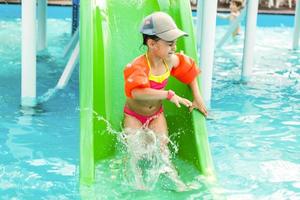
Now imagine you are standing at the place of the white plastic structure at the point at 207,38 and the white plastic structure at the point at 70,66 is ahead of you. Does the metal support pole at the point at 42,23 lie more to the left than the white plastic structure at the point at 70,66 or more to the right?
right

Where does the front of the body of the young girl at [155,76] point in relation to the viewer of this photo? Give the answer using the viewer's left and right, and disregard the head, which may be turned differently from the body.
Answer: facing the viewer and to the right of the viewer

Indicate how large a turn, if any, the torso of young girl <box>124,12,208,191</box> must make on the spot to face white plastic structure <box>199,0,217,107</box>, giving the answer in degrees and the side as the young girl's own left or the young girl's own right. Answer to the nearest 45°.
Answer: approximately 135° to the young girl's own left

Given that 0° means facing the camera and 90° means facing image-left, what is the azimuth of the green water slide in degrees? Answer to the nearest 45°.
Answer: approximately 0°

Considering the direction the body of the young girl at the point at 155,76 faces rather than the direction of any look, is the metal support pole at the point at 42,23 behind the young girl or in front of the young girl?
behind

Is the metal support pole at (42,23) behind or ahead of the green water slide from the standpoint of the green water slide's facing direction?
behind

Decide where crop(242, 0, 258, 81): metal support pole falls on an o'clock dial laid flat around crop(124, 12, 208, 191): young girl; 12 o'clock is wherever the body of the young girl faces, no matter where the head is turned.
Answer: The metal support pole is roughly at 8 o'clock from the young girl.

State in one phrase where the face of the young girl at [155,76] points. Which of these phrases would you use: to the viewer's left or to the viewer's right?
to the viewer's right

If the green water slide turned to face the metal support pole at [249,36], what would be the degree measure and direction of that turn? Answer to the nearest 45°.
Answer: approximately 135° to its left

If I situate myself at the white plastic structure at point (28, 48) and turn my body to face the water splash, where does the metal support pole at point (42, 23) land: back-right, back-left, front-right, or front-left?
back-left
